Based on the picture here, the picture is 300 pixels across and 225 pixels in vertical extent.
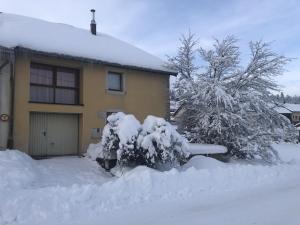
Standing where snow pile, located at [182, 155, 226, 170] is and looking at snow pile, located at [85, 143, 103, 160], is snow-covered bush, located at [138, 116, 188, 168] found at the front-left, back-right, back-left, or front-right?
front-left

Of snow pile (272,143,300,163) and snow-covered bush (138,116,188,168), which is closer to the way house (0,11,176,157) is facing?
the snow-covered bush

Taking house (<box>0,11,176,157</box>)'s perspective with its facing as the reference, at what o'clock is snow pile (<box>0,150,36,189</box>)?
The snow pile is roughly at 2 o'clock from the house.

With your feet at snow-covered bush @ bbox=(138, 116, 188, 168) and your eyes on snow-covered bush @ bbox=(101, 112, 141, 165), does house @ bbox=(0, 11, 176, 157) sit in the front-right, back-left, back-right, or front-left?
front-right

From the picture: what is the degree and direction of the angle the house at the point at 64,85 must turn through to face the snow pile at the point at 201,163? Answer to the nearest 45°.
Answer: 0° — it already faces it

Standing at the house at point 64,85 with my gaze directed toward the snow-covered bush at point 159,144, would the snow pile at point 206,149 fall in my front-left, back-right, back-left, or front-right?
front-left

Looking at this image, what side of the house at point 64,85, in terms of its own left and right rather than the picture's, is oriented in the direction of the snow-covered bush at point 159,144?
front

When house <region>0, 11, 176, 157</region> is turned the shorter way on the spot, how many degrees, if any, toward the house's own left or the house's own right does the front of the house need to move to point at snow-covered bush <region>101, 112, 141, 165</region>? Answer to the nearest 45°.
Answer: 0° — it already faces it

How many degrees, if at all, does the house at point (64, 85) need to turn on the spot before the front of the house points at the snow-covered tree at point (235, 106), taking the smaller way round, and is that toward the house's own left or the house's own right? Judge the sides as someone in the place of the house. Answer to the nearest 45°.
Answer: approximately 45° to the house's own left

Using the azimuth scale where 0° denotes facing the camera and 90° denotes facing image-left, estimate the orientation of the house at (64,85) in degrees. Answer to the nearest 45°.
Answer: approximately 315°
